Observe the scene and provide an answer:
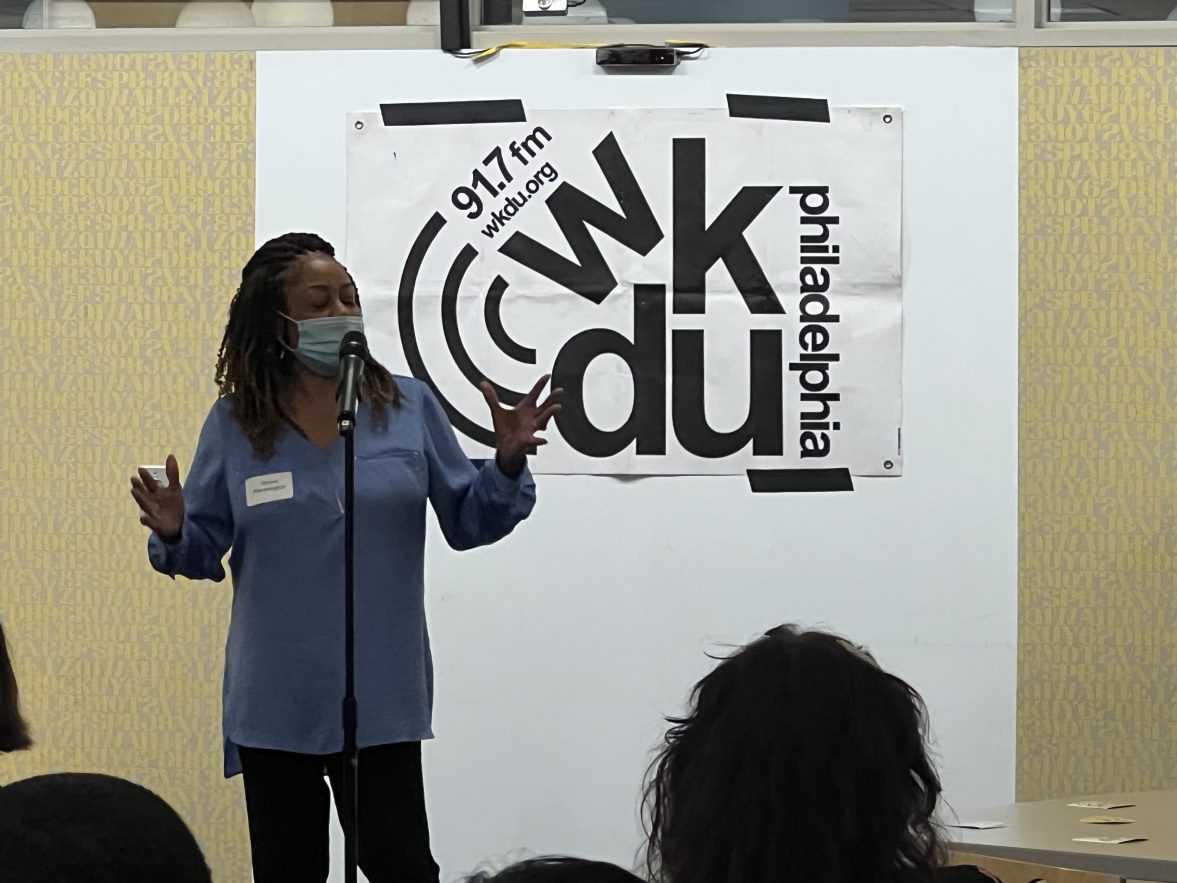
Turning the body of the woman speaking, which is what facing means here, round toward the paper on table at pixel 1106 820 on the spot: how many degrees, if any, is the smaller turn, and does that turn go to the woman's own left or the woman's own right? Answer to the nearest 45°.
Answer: approximately 90° to the woman's own left

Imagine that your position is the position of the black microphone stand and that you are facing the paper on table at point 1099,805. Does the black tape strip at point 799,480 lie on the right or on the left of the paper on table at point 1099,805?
left

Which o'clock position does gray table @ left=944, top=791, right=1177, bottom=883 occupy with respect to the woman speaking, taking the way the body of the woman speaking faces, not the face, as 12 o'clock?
The gray table is roughly at 10 o'clock from the woman speaking.

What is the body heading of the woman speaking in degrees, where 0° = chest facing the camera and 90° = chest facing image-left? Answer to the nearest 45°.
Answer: approximately 0°

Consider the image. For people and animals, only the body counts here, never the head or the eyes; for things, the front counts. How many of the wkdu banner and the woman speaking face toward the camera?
2

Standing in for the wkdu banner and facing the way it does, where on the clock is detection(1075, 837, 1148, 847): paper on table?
The paper on table is roughly at 11 o'clock from the wkdu banner.

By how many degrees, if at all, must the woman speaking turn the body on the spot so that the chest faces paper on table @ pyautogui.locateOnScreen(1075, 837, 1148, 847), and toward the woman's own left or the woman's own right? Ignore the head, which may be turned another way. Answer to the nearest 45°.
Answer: approximately 45° to the woman's own left
